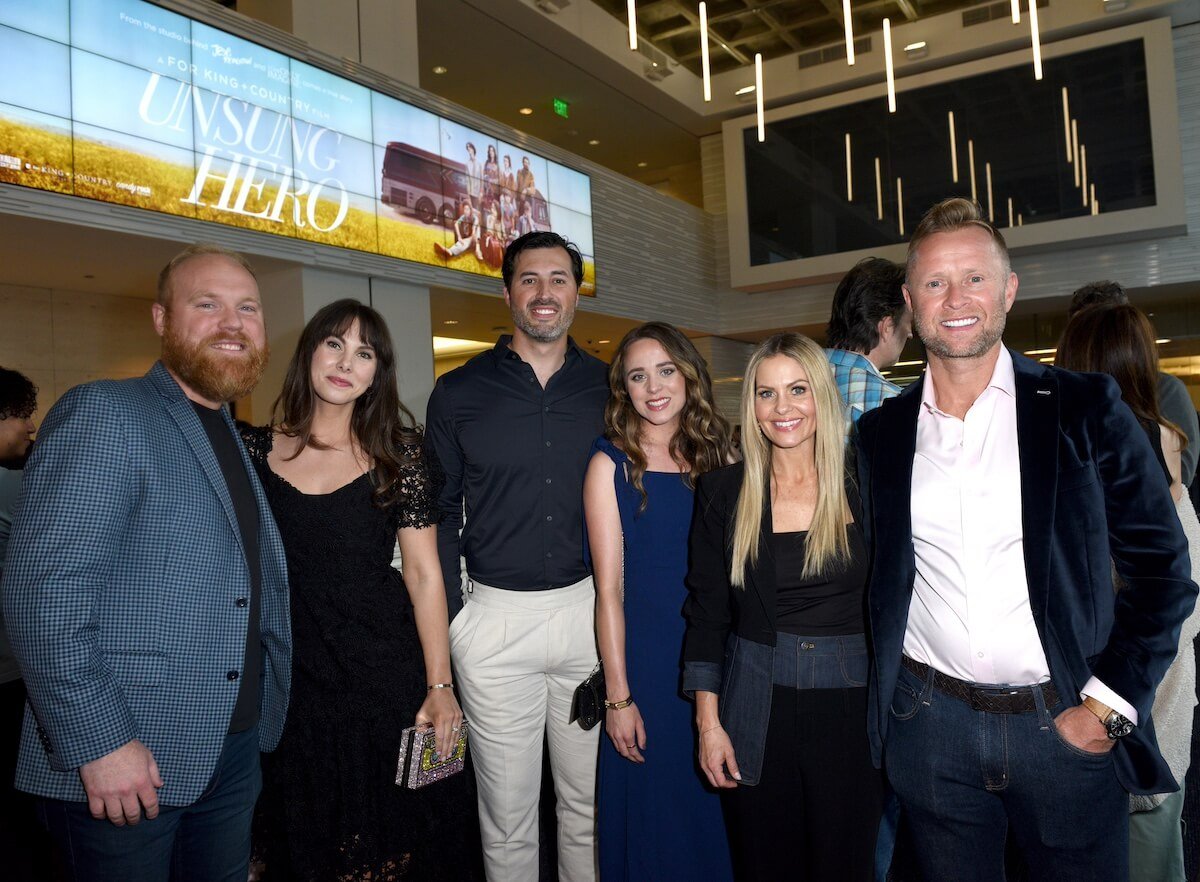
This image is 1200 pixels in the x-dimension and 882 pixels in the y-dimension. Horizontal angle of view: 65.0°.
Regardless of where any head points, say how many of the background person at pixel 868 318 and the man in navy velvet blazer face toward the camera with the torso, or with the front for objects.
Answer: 1

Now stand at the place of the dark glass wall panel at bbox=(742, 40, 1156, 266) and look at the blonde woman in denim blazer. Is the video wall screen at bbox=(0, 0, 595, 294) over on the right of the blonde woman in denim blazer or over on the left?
right

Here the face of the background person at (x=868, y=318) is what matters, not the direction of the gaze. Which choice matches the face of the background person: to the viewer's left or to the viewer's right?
to the viewer's right

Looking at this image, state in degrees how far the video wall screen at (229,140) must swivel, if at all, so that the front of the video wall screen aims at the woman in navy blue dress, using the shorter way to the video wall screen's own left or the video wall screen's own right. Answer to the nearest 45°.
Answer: approximately 45° to the video wall screen's own right

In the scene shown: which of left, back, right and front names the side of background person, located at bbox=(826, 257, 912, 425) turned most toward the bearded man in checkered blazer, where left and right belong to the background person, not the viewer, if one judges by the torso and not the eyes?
back

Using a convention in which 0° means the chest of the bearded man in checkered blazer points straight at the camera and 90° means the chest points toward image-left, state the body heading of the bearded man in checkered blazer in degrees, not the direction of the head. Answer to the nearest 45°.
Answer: approximately 315°

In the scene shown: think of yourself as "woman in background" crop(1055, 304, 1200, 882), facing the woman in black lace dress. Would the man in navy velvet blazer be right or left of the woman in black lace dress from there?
left

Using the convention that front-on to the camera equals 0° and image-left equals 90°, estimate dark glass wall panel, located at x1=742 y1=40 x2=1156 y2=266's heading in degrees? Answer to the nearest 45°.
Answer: approximately 45°

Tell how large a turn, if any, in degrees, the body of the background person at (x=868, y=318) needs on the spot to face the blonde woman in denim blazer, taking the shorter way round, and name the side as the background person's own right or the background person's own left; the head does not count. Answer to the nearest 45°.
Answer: approximately 135° to the background person's own right
